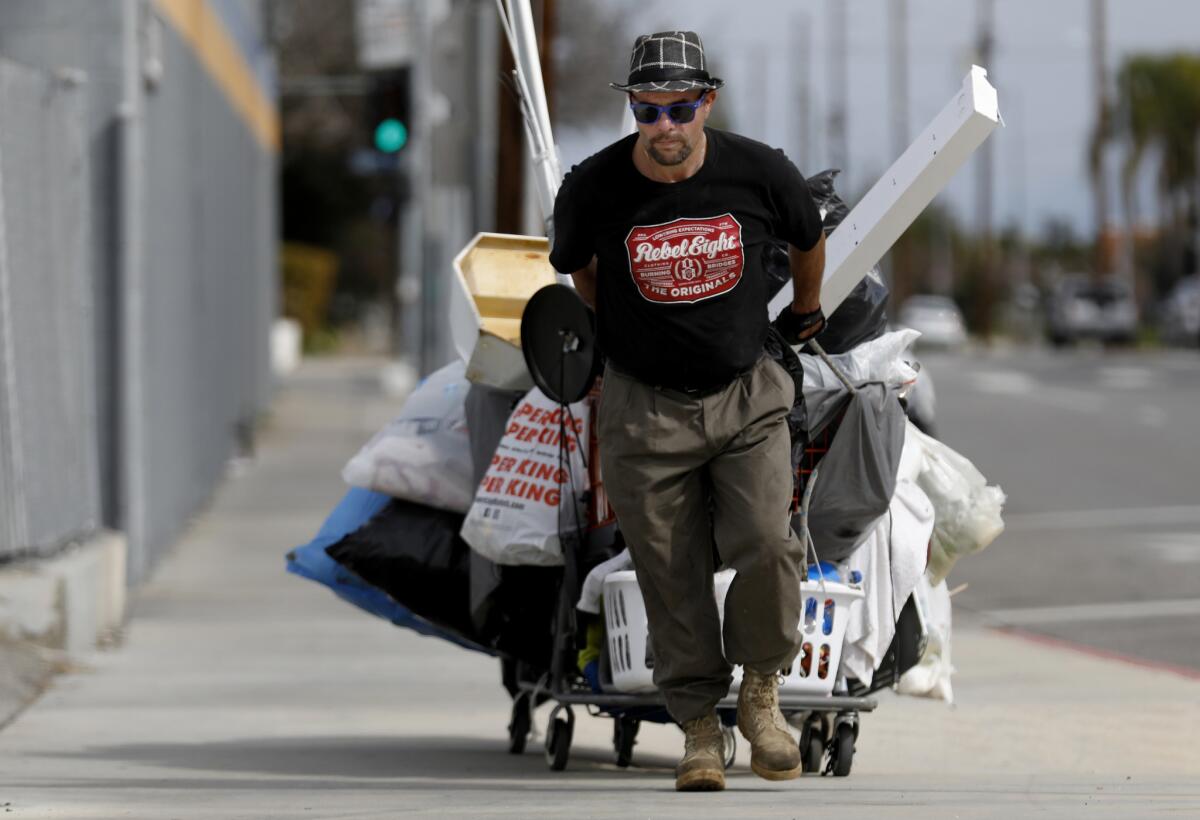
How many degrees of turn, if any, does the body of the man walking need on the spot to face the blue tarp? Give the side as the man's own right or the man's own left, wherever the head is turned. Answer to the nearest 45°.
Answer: approximately 135° to the man's own right

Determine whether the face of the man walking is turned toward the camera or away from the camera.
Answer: toward the camera

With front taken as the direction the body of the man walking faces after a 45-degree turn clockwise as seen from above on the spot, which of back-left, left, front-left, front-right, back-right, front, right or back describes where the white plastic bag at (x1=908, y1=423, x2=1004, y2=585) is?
back

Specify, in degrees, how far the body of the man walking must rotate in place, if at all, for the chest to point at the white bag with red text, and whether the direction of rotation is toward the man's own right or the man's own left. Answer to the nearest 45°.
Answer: approximately 135° to the man's own right

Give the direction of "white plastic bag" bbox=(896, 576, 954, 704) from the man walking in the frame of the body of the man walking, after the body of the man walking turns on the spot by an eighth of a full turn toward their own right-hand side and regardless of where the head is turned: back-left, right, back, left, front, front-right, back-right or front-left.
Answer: back

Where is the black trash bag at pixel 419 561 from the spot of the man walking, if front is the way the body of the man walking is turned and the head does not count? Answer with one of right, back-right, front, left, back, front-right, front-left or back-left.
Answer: back-right

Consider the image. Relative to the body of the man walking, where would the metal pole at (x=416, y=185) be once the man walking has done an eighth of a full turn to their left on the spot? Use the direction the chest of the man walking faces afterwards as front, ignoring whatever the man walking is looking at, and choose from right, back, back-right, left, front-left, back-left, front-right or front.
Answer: back-left

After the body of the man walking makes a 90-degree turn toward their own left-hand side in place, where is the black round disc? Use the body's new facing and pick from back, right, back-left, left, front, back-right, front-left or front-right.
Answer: back-left

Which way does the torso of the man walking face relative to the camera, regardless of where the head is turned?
toward the camera

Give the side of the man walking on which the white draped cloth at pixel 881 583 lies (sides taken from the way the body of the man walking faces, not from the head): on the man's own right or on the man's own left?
on the man's own left

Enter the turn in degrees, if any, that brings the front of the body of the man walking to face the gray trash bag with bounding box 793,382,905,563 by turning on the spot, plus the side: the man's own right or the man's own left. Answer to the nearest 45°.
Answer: approximately 135° to the man's own left
